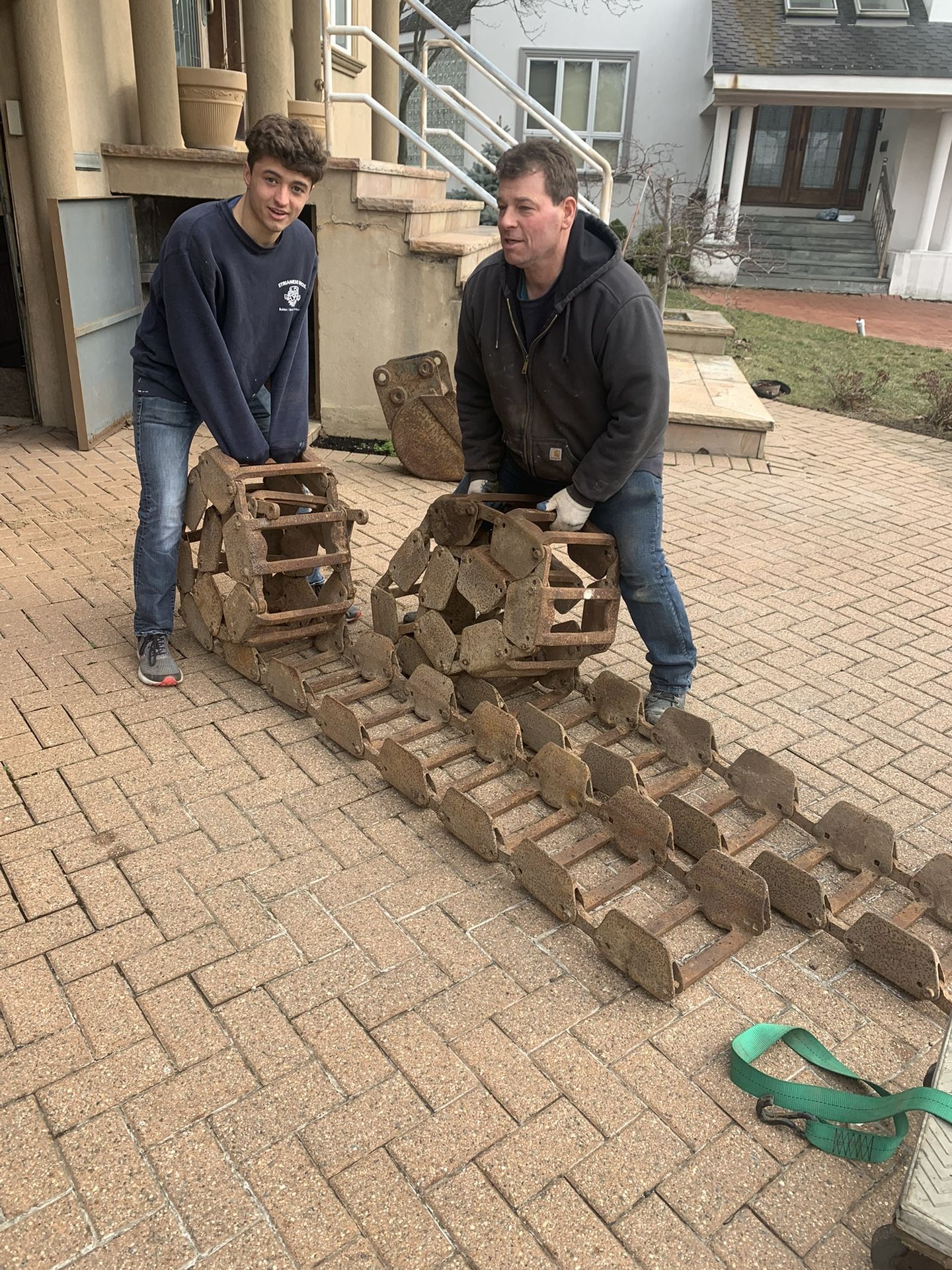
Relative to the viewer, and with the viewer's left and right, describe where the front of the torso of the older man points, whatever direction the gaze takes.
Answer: facing the viewer and to the left of the viewer

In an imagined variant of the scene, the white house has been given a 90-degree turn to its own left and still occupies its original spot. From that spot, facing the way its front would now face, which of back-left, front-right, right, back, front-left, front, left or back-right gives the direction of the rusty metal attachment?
right

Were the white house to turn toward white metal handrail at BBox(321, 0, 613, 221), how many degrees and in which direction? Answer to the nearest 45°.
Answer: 0° — it already faces it

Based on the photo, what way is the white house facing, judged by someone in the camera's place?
facing the viewer

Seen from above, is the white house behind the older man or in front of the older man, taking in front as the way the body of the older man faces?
behind

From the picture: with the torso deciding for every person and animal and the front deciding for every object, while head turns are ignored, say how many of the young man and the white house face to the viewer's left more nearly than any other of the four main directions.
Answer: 0

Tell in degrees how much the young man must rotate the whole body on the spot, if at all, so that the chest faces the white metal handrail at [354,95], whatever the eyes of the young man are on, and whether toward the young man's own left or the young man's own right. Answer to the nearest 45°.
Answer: approximately 135° to the young man's own left

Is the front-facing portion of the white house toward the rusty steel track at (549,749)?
yes

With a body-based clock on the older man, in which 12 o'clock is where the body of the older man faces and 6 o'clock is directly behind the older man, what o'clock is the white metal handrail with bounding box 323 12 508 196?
The white metal handrail is roughly at 4 o'clock from the older man.

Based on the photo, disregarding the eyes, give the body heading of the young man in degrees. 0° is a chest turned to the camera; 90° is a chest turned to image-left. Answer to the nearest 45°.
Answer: approximately 315°

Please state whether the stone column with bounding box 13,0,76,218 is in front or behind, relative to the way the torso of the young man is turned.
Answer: behind

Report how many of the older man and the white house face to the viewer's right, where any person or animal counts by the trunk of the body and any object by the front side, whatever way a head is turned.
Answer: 0

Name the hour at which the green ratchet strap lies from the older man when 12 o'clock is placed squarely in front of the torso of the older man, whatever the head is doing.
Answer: The green ratchet strap is roughly at 10 o'clock from the older man.

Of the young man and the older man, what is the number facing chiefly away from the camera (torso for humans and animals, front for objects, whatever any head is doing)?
0

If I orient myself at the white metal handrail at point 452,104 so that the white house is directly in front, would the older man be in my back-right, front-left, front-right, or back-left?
back-right

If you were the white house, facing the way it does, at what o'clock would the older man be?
The older man is roughly at 12 o'clock from the white house.

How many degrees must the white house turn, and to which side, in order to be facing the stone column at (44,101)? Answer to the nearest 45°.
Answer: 0° — it already faces it
